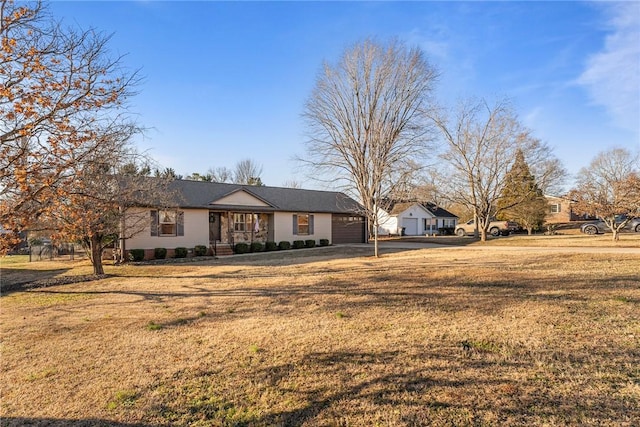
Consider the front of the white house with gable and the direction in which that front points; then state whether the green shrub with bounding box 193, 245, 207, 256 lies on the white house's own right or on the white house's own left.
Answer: on the white house's own right

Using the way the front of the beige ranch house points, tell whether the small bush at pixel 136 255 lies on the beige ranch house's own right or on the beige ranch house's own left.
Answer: on the beige ranch house's own right

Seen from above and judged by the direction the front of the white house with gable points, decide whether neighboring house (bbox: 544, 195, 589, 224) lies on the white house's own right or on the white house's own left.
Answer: on the white house's own left

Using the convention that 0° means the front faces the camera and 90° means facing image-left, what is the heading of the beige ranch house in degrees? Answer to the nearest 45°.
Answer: approximately 315°

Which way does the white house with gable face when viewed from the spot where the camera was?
facing the viewer and to the right of the viewer

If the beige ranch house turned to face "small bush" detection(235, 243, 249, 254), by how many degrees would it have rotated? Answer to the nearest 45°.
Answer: approximately 45° to its right

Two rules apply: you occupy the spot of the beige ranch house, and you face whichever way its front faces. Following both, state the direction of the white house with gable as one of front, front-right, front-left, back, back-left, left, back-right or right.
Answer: left

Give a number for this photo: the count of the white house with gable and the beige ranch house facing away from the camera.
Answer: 0
